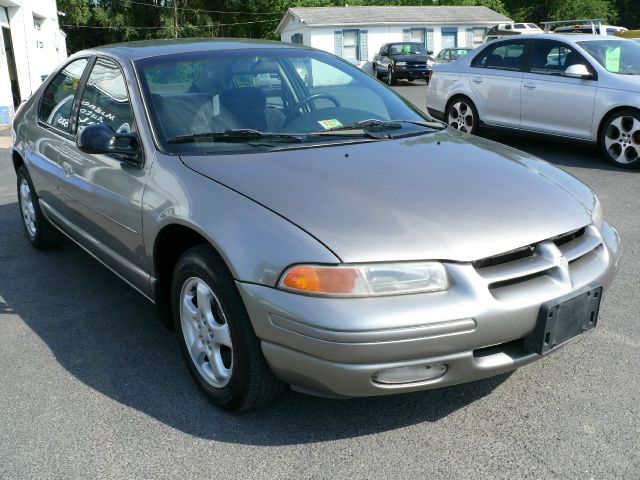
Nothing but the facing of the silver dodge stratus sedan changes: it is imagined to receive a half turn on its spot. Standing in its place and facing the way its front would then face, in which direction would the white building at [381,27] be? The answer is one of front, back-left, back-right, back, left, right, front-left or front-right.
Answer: front-right

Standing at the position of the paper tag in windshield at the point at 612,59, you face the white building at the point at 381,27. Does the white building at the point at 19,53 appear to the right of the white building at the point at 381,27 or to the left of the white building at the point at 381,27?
left

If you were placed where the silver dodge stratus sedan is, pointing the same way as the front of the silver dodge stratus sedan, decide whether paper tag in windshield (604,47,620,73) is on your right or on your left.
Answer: on your left

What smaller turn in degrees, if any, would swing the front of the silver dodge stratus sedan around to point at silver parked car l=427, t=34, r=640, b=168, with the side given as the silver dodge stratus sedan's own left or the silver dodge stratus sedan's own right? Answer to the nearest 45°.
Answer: approximately 90° to the silver dodge stratus sedan's own left

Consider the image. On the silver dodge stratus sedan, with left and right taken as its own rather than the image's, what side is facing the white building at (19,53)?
back

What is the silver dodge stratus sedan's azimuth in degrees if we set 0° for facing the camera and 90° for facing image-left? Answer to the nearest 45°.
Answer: approximately 315°
